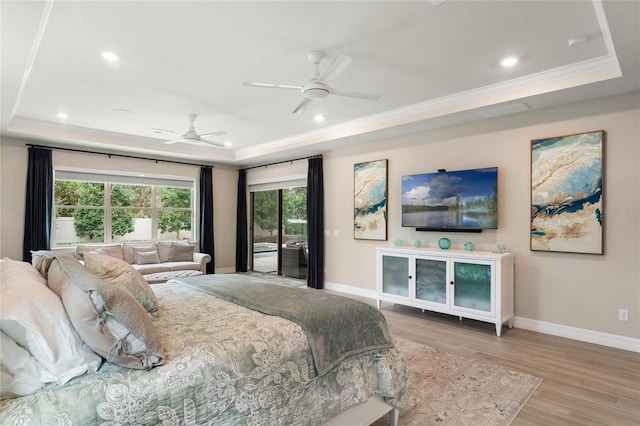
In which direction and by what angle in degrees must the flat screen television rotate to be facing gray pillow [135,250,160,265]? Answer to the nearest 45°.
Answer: approximately 45° to its right

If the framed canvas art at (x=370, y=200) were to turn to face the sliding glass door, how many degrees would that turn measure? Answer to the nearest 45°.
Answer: approximately 90° to its right

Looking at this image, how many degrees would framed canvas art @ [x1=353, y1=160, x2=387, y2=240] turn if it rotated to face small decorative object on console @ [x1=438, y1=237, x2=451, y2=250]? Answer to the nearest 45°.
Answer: approximately 90° to its left

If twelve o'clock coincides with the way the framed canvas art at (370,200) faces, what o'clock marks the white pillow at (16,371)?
The white pillow is roughly at 11 o'clock from the framed canvas art.

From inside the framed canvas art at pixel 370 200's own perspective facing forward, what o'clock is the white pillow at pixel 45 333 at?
The white pillow is roughly at 11 o'clock from the framed canvas art.

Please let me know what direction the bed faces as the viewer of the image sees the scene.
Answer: facing away from the viewer and to the right of the viewer

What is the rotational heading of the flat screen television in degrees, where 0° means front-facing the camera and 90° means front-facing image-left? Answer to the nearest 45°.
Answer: approximately 45°

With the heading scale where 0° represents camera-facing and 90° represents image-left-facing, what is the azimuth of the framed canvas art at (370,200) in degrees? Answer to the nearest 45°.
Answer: approximately 45°

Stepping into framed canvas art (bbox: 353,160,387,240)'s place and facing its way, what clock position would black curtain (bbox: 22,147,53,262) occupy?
The black curtain is roughly at 1 o'clock from the framed canvas art.

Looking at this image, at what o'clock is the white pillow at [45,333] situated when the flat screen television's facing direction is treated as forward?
The white pillow is roughly at 11 o'clock from the flat screen television.
